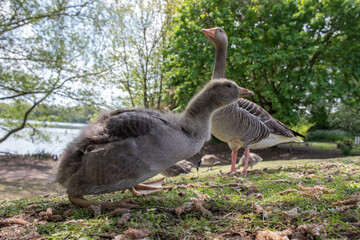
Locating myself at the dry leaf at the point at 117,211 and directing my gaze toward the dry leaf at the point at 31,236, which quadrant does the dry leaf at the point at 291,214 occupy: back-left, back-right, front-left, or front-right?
back-left

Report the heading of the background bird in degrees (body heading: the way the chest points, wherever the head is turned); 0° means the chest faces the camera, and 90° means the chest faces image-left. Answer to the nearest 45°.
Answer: approximately 90°

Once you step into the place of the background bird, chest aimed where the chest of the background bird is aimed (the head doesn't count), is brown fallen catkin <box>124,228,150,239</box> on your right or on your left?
on your left

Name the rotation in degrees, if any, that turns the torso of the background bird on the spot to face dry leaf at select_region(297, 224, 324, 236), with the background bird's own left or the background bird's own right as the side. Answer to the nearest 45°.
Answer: approximately 90° to the background bird's own left

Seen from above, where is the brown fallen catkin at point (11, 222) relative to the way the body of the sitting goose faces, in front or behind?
behind

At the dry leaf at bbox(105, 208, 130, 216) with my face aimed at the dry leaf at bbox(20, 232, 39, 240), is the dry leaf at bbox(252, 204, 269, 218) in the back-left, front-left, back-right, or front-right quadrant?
back-left

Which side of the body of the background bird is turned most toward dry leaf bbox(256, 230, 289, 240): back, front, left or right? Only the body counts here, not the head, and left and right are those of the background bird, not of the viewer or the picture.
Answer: left

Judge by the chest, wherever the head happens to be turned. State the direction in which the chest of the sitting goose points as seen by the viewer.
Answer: to the viewer's right

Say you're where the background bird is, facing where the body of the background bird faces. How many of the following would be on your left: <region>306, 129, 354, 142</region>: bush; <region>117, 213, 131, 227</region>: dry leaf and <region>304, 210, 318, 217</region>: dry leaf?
2

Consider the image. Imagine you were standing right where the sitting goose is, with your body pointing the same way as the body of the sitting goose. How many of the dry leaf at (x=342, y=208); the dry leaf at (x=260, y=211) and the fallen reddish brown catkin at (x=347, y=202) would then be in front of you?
3
